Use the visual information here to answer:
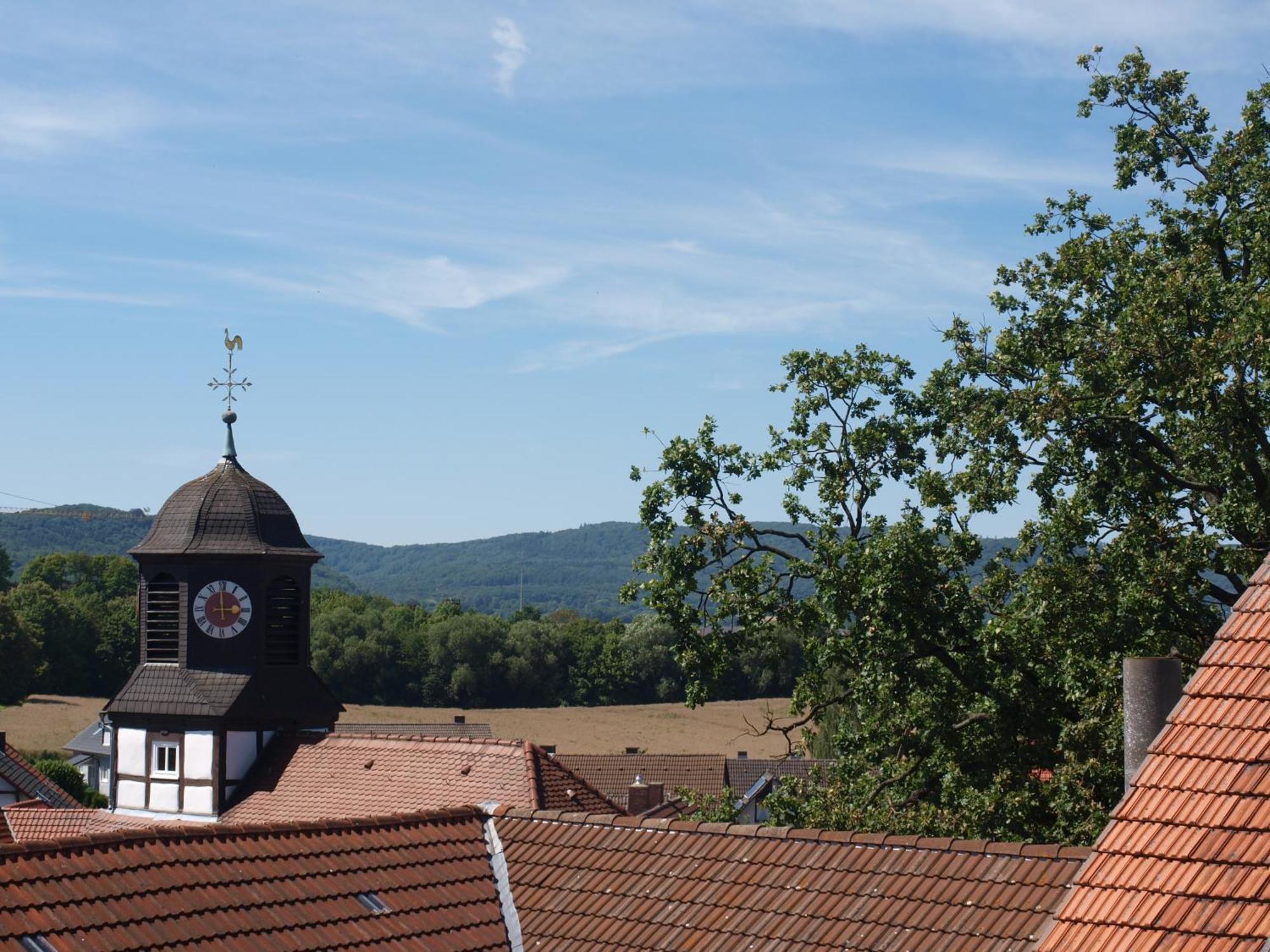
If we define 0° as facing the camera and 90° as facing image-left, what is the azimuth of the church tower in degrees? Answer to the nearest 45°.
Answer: approximately 0°

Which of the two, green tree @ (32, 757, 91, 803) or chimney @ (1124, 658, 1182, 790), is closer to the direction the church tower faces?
the chimney

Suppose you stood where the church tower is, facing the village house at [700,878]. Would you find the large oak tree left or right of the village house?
left

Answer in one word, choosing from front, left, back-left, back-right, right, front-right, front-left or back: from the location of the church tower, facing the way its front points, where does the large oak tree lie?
front-left

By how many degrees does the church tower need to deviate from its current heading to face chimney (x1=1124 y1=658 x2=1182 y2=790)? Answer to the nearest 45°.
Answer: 0° — it already faces it
